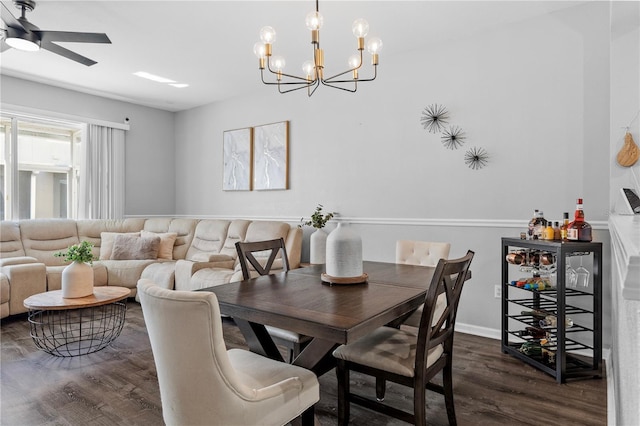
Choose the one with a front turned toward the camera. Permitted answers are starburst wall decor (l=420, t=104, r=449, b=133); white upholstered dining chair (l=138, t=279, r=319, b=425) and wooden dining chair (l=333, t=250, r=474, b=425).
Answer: the starburst wall decor

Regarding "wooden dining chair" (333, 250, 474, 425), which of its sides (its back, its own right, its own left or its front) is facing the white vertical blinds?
front

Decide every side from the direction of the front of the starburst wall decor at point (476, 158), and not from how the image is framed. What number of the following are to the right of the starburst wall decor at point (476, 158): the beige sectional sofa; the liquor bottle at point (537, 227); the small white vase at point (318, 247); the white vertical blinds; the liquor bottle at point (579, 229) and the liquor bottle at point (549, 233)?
3

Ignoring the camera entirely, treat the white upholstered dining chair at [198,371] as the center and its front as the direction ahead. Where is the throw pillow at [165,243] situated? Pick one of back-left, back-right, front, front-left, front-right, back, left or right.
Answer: front-left

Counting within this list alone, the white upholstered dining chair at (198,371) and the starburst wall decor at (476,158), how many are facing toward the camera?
1

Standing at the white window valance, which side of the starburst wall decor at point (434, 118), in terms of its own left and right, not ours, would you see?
right

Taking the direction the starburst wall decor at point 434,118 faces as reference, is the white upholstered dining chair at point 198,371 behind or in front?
in front

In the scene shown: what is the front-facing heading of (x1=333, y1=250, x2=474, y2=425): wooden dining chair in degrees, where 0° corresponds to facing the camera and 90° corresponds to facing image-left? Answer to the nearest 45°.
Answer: approximately 135°

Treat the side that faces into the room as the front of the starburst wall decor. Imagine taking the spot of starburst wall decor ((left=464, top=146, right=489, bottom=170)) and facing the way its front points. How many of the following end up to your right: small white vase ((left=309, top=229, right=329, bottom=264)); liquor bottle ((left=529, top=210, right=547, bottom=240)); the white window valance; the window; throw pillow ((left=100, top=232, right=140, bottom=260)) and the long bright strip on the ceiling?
5

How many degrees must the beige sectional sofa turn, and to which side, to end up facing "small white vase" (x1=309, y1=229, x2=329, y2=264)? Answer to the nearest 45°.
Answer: approximately 45° to its left

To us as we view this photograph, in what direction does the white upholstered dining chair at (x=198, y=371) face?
facing away from the viewer and to the right of the viewer

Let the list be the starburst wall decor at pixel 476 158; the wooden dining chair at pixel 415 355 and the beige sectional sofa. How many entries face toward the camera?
2
